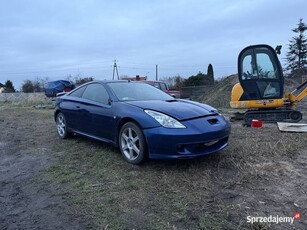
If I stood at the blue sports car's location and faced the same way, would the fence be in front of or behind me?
behind

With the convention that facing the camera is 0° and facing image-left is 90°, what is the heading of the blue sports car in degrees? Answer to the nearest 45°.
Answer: approximately 315°
